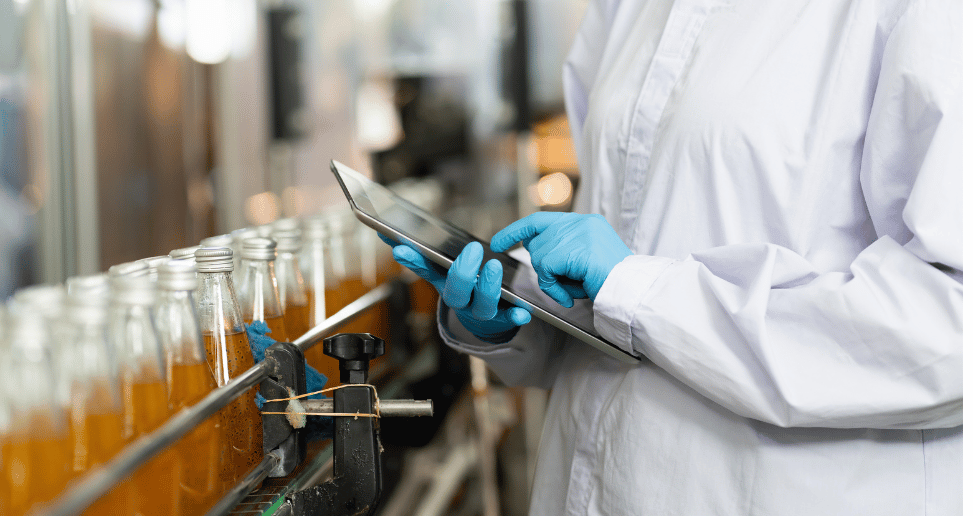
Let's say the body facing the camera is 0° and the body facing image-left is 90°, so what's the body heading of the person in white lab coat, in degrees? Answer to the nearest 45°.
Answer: approximately 45°
